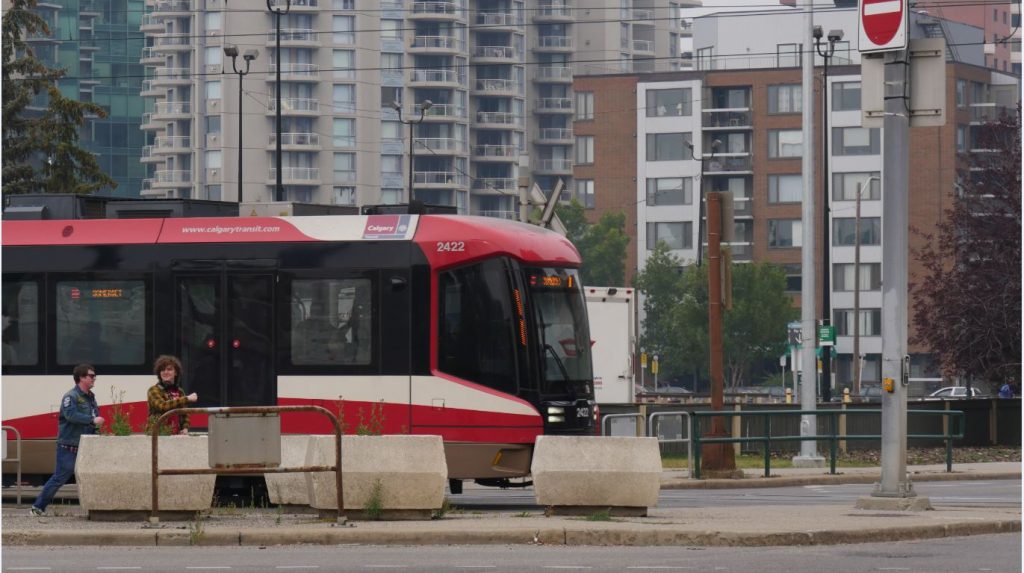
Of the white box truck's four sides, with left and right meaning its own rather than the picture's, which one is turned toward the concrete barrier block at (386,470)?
back

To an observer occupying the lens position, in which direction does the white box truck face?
facing away from the viewer

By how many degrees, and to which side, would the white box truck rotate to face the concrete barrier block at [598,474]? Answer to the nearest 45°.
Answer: approximately 180°

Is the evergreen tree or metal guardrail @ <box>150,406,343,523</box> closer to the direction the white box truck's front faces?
the evergreen tree

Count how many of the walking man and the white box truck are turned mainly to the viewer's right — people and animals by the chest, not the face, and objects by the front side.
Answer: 1

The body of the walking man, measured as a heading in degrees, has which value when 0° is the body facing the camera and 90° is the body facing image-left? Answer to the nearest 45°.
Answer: approximately 270°

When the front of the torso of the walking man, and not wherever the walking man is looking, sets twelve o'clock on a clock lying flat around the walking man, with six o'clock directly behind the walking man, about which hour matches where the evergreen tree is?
The evergreen tree is roughly at 9 o'clock from the walking man.
